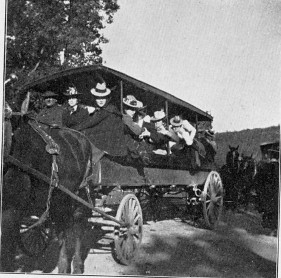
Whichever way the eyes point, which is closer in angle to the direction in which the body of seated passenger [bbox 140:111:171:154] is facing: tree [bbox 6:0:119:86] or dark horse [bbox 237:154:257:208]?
the tree

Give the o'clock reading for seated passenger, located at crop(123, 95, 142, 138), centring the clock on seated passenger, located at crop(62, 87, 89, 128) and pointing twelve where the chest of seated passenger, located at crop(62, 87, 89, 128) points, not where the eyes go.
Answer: seated passenger, located at crop(123, 95, 142, 138) is roughly at 7 o'clock from seated passenger, located at crop(62, 87, 89, 128).

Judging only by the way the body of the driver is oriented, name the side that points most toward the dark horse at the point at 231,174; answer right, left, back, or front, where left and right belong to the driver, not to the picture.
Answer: back

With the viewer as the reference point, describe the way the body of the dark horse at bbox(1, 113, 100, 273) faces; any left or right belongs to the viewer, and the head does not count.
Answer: facing to the left of the viewer

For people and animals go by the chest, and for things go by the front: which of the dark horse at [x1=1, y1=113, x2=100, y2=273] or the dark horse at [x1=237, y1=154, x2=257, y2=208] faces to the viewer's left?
the dark horse at [x1=1, y1=113, x2=100, y2=273]
